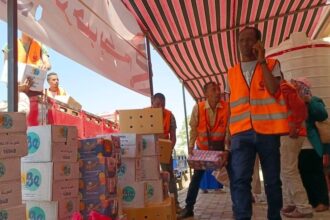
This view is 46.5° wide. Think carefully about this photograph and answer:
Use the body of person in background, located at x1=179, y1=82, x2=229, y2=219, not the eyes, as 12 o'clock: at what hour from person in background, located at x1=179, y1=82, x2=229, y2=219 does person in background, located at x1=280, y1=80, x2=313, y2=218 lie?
person in background, located at x1=280, y1=80, x2=313, y2=218 is roughly at 10 o'clock from person in background, located at x1=179, y1=82, x2=229, y2=219.
